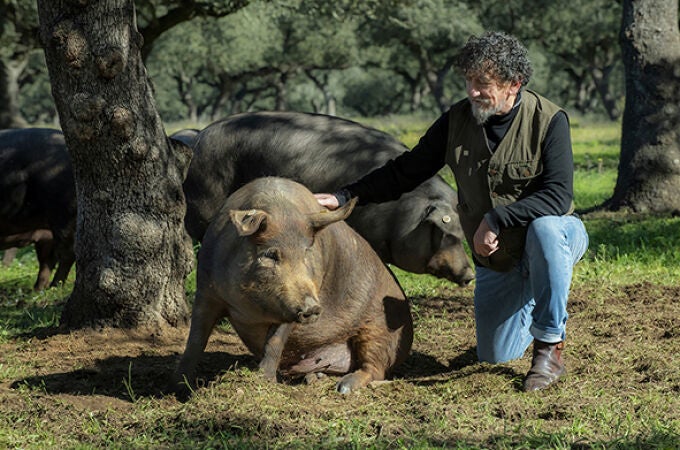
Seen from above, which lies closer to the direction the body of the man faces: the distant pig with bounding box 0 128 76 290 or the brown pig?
the brown pig

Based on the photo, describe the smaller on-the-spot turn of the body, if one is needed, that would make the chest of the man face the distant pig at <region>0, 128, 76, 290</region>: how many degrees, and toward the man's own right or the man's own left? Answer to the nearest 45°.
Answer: approximately 90° to the man's own right

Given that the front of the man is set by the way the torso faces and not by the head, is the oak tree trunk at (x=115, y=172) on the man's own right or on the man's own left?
on the man's own right

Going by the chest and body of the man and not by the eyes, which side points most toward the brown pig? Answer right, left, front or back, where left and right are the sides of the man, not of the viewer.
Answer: front

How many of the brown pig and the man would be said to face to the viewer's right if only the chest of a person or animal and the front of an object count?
0
